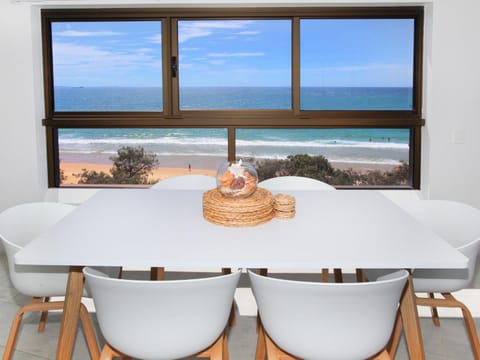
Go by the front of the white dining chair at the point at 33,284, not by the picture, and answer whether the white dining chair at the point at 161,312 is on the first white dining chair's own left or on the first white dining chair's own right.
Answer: on the first white dining chair's own right

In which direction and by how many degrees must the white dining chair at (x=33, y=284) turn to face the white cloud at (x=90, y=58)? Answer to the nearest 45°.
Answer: approximately 90° to its left

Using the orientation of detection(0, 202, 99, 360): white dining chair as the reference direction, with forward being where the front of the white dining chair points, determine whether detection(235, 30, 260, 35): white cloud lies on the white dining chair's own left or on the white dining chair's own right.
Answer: on the white dining chair's own left

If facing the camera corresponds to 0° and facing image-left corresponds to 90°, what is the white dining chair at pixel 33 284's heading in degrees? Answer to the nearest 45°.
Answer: approximately 270°

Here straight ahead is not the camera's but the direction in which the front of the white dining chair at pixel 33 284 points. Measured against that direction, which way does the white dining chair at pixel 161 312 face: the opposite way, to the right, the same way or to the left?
to the left

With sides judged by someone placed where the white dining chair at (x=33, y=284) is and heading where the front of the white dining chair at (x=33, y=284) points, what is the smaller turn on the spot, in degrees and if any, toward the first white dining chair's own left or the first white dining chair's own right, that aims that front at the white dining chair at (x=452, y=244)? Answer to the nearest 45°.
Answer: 0° — it already faces it

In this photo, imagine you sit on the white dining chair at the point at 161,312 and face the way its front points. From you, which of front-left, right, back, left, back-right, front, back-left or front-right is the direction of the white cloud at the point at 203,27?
front

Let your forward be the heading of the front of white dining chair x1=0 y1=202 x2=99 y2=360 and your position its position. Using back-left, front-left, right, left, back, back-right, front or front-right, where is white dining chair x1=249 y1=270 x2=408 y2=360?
front-right

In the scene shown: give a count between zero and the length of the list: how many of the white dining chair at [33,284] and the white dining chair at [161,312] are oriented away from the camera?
1

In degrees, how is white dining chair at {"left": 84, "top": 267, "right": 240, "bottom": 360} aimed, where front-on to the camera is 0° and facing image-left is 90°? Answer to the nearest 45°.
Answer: approximately 180°

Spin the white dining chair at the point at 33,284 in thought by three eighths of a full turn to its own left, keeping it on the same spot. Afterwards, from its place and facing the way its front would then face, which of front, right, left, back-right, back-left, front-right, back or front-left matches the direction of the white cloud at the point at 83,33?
front-right
